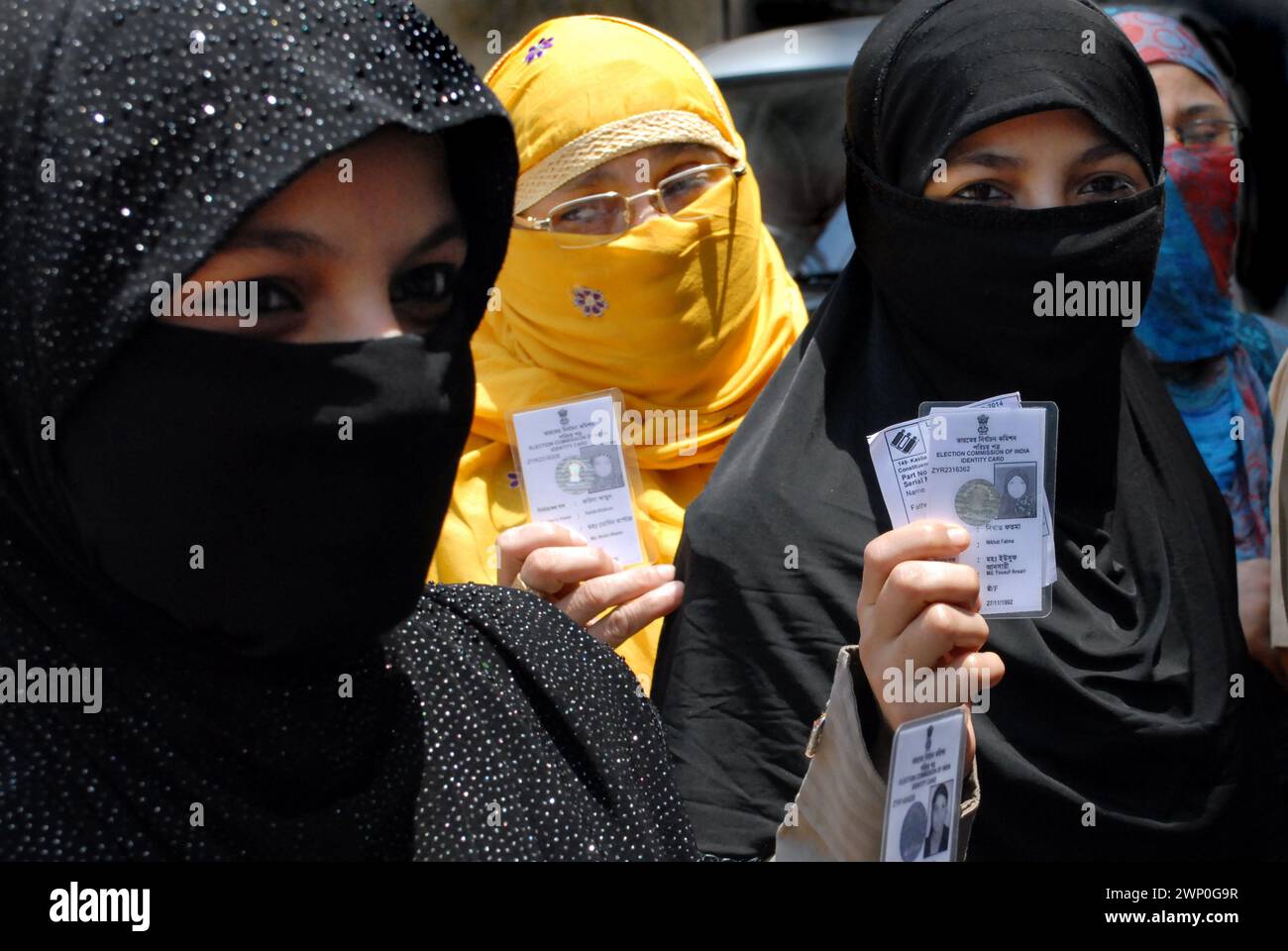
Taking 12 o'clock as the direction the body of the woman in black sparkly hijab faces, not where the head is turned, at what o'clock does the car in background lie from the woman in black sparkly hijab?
The car in background is roughly at 8 o'clock from the woman in black sparkly hijab.

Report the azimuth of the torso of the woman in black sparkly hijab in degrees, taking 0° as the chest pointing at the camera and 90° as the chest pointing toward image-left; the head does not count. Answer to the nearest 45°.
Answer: approximately 315°

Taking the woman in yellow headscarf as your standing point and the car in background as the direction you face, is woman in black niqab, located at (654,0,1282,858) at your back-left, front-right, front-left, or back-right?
back-right

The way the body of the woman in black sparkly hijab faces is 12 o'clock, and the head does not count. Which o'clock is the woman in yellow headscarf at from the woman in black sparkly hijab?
The woman in yellow headscarf is roughly at 8 o'clock from the woman in black sparkly hijab.

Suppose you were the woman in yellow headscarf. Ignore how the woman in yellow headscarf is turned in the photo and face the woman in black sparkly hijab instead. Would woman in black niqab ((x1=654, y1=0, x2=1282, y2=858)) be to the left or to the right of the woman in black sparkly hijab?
left

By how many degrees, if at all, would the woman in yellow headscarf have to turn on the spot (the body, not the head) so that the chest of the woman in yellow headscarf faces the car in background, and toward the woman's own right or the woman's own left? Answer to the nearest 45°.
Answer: approximately 180°
